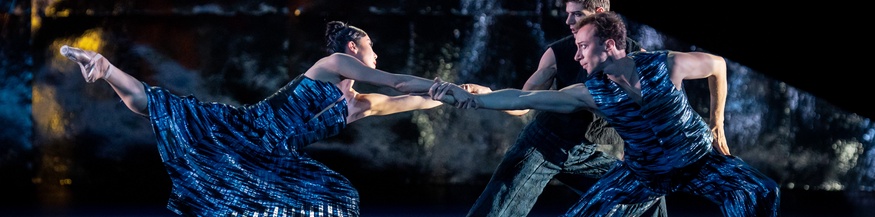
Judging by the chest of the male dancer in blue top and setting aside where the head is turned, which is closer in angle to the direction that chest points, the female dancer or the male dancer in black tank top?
the female dancer

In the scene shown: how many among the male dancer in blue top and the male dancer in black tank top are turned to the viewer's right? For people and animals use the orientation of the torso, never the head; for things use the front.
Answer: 0

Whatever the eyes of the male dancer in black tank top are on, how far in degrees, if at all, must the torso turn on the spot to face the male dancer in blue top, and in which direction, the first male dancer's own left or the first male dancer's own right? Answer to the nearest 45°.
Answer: approximately 90° to the first male dancer's own left

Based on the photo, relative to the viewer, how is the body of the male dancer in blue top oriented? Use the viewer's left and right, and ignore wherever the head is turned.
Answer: facing the viewer and to the left of the viewer

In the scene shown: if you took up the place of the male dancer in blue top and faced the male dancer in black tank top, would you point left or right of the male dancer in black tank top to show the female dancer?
left

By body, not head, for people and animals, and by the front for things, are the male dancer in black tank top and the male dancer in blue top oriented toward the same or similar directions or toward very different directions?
same or similar directions

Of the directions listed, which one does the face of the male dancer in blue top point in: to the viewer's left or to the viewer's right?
to the viewer's left

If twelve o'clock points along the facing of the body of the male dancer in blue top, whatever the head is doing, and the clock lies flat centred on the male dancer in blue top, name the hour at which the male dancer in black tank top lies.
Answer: The male dancer in black tank top is roughly at 3 o'clock from the male dancer in blue top.

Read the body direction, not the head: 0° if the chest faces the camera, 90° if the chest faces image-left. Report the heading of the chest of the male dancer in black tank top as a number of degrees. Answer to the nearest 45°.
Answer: approximately 45°

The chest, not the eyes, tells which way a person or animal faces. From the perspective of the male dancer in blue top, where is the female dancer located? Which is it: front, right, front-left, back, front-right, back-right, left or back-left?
front-right

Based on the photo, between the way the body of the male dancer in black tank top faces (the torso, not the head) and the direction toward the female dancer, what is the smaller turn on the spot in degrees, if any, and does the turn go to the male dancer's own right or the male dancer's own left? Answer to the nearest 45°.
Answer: approximately 45° to the male dancer's own right
